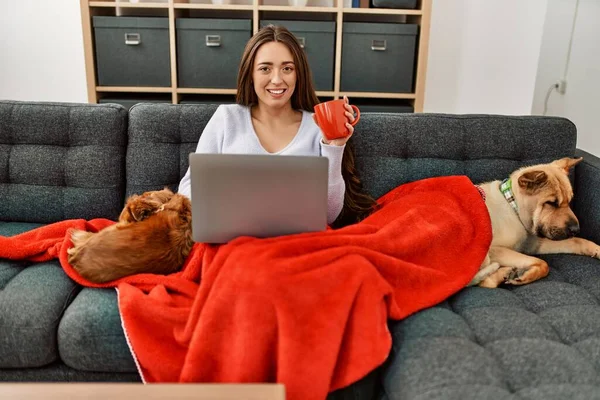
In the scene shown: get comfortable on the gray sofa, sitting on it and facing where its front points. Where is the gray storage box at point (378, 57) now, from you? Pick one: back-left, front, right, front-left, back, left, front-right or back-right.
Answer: back

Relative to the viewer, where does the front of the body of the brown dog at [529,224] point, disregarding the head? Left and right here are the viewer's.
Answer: facing the viewer and to the right of the viewer

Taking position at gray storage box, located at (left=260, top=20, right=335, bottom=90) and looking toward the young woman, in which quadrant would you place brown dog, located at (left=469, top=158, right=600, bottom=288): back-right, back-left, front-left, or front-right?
front-left

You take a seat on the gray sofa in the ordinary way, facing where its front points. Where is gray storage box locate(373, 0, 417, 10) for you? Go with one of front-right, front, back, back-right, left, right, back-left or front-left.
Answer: back

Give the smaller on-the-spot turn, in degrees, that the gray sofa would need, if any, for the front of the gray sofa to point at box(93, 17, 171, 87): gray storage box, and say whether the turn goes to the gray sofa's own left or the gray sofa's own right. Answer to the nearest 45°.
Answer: approximately 135° to the gray sofa's own right

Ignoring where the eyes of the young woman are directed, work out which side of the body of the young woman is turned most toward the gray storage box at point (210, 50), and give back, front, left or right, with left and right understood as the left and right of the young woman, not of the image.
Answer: back

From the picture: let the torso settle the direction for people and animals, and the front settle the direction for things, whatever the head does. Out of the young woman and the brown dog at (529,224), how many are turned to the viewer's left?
0

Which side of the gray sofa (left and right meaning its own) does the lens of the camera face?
front

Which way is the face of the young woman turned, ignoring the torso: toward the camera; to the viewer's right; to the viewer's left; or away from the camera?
toward the camera

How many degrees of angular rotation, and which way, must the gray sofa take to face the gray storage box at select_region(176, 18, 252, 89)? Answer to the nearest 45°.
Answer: approximately 135° to its right

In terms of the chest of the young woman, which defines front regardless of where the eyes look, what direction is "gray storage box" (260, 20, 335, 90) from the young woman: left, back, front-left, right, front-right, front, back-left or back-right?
back
